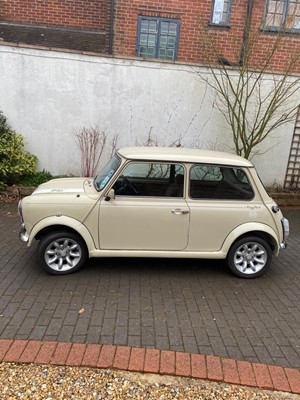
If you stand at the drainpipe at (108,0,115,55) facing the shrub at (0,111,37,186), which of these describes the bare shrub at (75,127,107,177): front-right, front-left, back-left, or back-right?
front-left

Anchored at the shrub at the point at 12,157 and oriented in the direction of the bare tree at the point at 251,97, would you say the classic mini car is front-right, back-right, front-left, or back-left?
front-right

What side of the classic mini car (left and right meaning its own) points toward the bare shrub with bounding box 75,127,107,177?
right

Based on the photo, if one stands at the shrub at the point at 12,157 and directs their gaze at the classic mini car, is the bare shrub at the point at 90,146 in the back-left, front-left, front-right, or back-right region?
front-left

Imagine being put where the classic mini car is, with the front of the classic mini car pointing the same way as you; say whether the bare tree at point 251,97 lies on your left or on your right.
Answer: on your right

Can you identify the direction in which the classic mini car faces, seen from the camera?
facing to the left of the viewer

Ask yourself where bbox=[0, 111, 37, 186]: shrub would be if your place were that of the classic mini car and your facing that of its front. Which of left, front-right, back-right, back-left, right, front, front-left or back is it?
front-right

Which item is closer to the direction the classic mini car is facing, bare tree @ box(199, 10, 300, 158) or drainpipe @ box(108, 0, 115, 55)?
the drainpipe

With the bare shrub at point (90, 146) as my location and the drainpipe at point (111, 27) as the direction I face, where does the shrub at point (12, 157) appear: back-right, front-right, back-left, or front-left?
back-left

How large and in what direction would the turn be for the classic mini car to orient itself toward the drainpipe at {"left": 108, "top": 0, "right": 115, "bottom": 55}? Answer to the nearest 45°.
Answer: approximately 90° to its right
